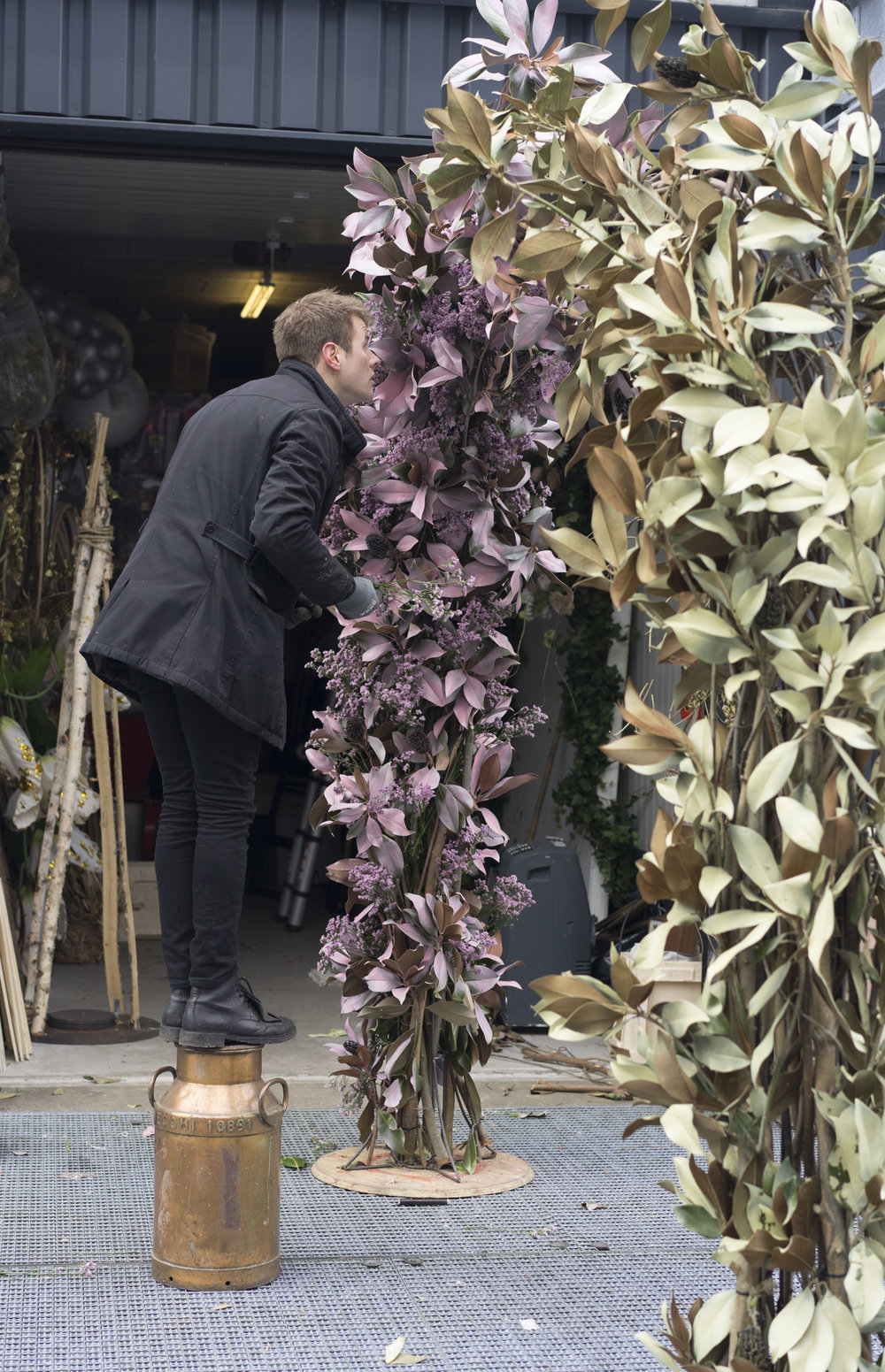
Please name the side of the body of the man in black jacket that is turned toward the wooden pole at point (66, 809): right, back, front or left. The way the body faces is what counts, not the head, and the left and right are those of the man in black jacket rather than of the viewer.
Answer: left

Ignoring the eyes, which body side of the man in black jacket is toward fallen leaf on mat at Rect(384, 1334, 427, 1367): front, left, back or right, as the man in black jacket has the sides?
right

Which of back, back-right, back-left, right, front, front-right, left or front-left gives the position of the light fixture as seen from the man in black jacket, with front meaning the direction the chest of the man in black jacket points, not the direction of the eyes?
left

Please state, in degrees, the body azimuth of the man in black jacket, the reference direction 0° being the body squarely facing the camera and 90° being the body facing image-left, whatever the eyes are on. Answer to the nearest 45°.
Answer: approximately 270°

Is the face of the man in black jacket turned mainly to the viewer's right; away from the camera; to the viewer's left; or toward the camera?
to the viewer's right

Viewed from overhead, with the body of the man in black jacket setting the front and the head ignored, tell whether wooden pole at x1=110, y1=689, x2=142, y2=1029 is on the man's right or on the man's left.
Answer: on the man's left

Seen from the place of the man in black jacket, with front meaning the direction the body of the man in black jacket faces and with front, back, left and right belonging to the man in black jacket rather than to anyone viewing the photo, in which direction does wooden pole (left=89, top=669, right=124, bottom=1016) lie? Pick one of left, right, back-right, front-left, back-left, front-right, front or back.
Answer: left
